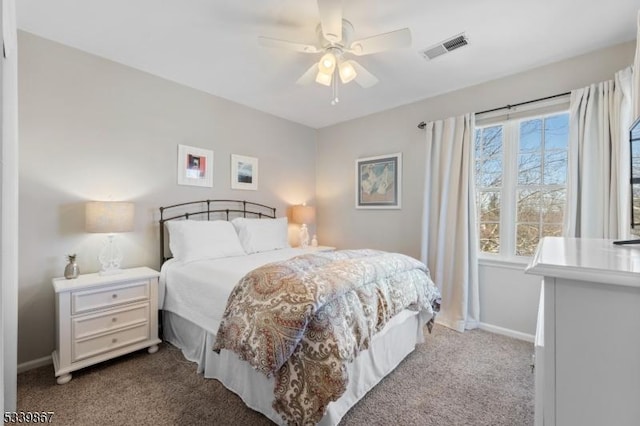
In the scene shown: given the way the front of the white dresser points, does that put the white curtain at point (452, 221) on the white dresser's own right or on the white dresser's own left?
on the white dresser's own right

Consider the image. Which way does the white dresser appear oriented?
to the viewer's left

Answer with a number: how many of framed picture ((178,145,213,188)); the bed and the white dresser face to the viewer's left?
1

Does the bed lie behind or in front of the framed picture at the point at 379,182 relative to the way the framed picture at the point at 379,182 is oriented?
in front
